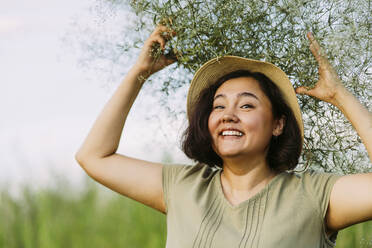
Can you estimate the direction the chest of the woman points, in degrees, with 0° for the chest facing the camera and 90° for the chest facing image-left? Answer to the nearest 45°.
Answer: approximately 0°
